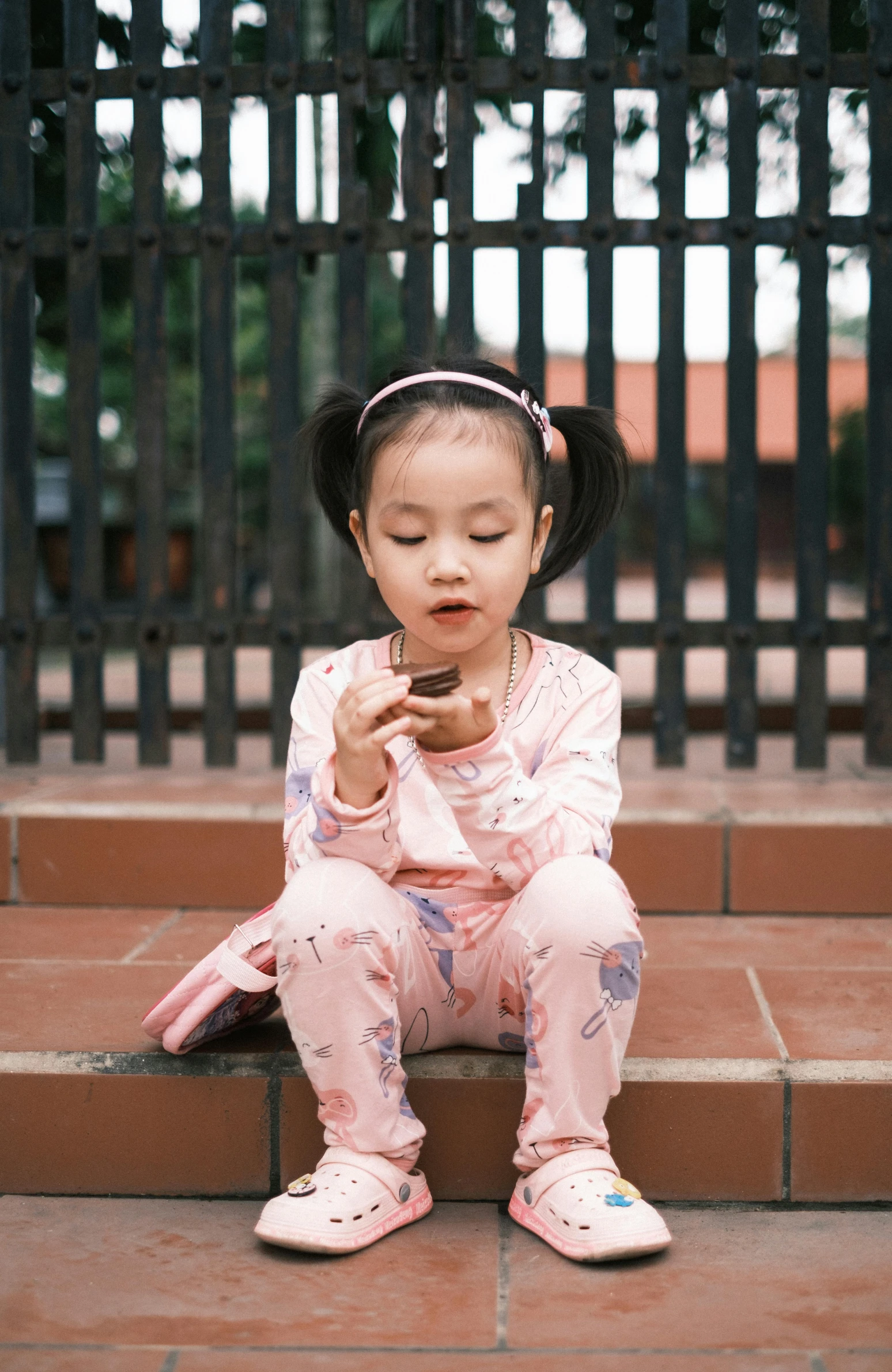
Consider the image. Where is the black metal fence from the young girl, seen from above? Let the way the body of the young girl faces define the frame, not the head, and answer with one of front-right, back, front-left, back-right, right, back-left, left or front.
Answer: back

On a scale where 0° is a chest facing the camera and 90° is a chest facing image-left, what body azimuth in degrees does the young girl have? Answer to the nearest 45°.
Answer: approximately 0°
